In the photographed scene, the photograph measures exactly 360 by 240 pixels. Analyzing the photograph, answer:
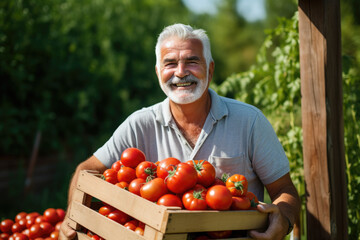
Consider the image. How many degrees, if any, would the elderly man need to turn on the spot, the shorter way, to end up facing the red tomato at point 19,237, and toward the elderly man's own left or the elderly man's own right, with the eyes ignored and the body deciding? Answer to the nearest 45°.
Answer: approximately 90° to the elderly man's own right

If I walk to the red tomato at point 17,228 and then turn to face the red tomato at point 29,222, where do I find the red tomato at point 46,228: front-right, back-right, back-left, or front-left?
front-right

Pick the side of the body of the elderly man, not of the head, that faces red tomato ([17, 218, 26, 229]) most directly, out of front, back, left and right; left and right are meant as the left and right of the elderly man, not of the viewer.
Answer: right

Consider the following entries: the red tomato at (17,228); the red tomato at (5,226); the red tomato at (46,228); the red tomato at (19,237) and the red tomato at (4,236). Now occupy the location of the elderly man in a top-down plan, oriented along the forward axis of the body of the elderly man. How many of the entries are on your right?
5

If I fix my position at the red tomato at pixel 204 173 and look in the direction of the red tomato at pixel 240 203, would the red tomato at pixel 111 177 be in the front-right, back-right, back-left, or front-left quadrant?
back-right

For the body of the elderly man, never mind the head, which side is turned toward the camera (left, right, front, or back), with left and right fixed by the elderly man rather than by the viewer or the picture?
front

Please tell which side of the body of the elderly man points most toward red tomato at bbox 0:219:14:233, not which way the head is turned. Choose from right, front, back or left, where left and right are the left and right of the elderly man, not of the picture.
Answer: right

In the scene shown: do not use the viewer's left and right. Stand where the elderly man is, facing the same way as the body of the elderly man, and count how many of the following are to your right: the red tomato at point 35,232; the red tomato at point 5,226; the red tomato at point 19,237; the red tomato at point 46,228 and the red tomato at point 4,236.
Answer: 5
